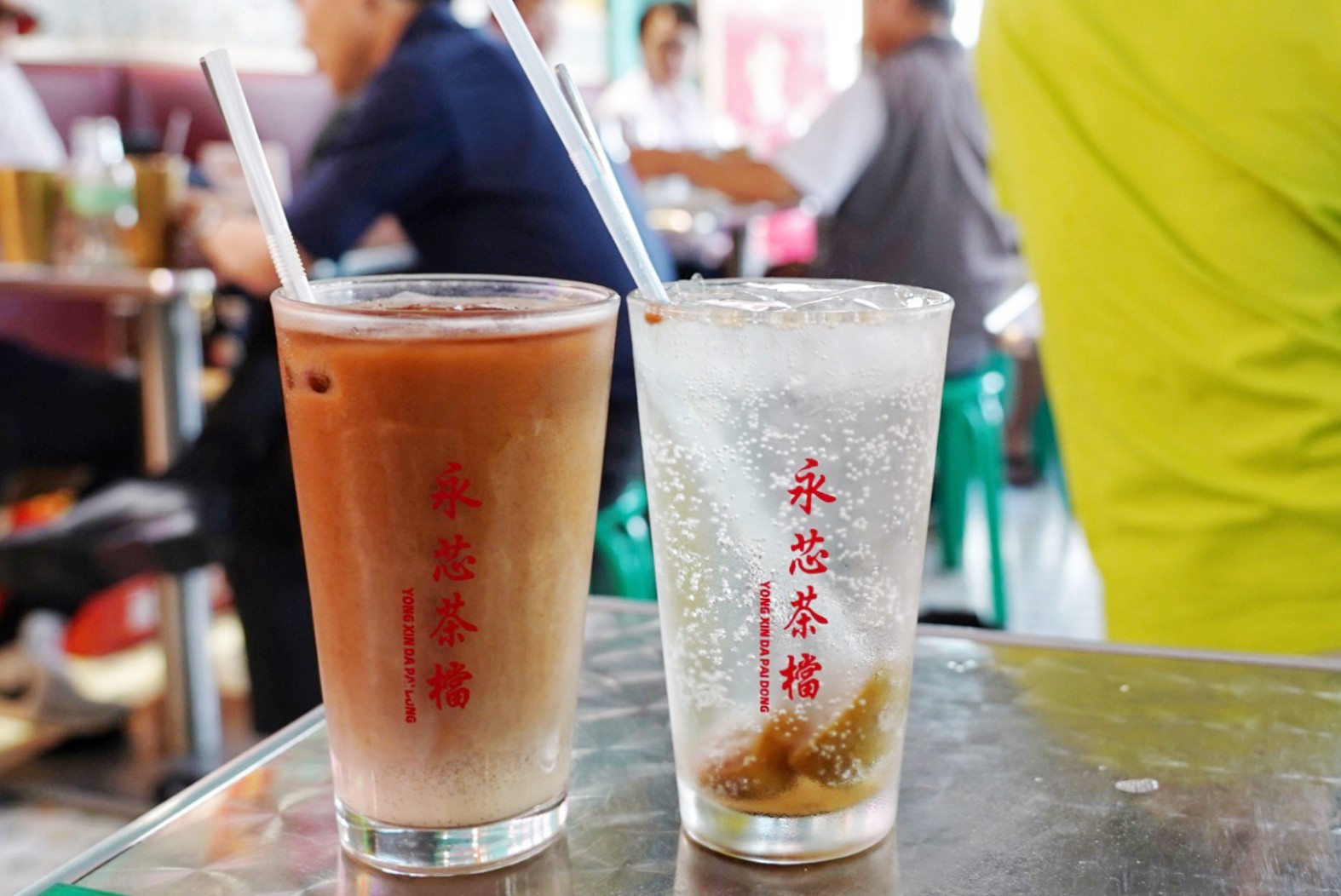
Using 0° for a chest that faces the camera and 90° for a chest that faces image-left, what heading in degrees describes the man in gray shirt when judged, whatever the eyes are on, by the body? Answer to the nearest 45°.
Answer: approximately 135°

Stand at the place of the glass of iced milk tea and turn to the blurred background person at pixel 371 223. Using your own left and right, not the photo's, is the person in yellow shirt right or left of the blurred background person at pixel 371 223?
right

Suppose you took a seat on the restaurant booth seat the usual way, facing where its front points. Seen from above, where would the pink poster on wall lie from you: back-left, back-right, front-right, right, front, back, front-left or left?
back-left

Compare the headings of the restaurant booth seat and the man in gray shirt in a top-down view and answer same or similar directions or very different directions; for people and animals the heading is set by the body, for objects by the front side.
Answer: very different directions

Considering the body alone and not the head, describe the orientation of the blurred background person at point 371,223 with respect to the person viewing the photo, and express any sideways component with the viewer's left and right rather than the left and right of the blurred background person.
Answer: facing to the left of the viewer

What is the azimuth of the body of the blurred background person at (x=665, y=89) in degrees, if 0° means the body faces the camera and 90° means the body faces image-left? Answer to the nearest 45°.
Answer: approximately 0°

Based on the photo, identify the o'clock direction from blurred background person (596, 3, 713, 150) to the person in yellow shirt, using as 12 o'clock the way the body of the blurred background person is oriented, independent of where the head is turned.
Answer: The person in yellow shirt is roughly at 12 o'clock from the blurred background person.
